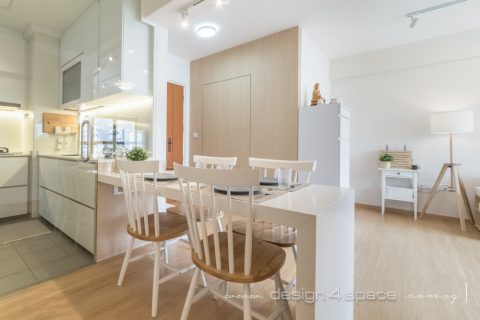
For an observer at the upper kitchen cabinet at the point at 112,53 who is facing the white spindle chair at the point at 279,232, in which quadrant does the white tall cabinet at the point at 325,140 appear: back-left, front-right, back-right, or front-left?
front-left

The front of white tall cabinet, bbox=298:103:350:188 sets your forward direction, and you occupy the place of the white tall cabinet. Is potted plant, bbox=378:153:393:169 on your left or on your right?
on your left

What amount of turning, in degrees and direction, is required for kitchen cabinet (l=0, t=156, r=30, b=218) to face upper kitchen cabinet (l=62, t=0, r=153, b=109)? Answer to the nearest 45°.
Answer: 0° — it already faces it

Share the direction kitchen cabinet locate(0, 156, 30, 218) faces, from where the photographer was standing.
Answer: facing the viewer and to the right of the viewer

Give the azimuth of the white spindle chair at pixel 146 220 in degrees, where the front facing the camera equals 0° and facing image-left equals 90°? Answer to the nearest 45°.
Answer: approximately 225°

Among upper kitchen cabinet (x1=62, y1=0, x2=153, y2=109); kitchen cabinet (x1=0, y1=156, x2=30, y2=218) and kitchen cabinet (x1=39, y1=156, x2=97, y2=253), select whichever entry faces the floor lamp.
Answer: kitchen cabinet (x1=0, y1=156, x2=30, y2=218)

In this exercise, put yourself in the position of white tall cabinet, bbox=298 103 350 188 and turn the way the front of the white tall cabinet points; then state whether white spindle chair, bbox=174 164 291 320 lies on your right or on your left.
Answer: on your right
